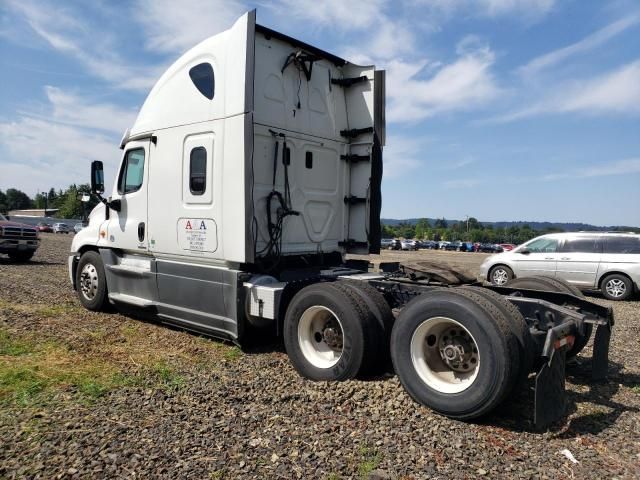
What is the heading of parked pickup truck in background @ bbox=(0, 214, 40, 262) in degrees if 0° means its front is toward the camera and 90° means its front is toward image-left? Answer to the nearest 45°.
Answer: approximately 315°

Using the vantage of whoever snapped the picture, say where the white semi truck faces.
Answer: facing away from the viewer and to the left of the viewer

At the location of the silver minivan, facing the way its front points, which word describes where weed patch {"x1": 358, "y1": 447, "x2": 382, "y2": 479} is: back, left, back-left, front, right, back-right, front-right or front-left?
left

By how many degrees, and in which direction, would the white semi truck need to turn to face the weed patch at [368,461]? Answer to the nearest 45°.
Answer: approximately 135° to its left

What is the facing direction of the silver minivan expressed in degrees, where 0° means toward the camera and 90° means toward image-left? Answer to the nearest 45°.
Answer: approximately 90°

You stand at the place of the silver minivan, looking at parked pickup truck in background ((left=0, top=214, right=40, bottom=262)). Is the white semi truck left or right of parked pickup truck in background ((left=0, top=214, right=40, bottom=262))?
left

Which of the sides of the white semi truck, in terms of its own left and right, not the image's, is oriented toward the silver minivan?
right

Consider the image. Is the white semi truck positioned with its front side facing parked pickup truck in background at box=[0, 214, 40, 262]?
yes

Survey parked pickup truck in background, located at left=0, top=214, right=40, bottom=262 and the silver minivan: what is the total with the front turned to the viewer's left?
1
